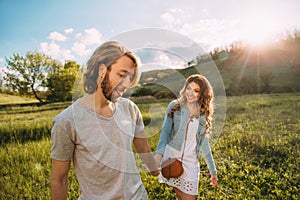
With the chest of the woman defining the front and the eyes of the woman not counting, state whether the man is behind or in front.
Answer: in front

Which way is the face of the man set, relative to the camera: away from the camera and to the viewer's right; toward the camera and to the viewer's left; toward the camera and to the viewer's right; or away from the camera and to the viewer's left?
toward the camera and to the viewer's right

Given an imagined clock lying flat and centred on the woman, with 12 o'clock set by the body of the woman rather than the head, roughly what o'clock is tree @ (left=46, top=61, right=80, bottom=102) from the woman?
The tree is roughly at 5 o'clock from the woman.

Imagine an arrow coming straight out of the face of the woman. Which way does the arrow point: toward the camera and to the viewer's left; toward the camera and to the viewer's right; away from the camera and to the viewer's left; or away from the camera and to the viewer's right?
toward the camera and to the viewer's left

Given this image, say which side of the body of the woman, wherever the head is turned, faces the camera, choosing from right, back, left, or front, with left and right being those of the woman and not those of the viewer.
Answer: front
